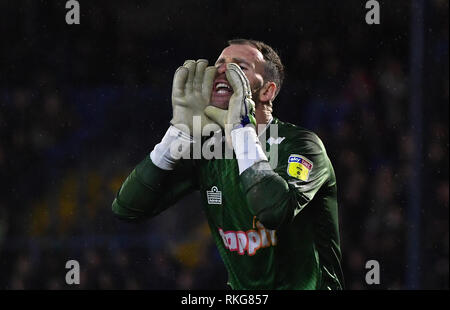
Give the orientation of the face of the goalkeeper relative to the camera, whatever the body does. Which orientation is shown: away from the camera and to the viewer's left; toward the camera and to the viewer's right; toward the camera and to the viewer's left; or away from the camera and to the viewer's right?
toward the camera and to the viewer's left

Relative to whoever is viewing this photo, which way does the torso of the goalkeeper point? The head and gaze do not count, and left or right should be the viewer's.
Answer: facing the viewer and to the left of the viewer
